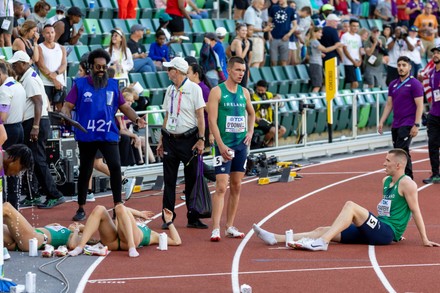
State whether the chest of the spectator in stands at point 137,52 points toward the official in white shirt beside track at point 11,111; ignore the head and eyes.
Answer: no

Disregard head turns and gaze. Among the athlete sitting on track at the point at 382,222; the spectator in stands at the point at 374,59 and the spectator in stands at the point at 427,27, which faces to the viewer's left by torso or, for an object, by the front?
the athlete sitting on track

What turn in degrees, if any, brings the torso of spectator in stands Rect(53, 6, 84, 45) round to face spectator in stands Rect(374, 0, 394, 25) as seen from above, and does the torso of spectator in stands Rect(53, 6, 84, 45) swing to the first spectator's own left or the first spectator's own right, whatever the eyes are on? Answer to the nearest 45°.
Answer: approximately 90° to the first spectator's own left

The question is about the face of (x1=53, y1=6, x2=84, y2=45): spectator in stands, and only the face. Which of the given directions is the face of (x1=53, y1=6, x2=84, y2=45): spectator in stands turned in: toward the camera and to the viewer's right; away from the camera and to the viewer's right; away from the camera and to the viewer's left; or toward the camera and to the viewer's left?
toward the camera and to the viewer's right

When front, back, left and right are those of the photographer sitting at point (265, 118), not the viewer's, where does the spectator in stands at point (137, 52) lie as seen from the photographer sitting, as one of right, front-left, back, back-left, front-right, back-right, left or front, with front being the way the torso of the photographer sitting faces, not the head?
back-right

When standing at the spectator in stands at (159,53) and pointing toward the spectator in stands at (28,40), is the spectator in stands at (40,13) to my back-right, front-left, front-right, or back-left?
front-right

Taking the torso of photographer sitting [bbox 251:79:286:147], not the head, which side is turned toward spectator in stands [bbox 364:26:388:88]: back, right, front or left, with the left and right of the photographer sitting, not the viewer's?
left

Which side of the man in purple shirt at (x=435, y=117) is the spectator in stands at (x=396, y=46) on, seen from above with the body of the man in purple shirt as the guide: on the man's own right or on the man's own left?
on the man's own right

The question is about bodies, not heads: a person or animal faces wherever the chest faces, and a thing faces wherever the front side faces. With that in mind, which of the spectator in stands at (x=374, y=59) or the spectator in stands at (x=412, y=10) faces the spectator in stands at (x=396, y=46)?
the spectator in stands at (x=412, y=10)

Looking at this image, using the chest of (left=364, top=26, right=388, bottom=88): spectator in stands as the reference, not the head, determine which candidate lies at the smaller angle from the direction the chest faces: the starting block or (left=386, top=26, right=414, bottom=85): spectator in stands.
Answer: the starting block

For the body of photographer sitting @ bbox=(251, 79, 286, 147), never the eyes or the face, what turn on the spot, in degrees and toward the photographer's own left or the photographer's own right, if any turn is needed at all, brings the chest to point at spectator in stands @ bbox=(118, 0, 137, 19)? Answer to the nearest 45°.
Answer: approximately 180°

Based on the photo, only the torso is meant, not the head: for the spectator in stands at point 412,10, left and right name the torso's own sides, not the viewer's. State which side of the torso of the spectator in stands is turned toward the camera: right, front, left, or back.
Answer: front

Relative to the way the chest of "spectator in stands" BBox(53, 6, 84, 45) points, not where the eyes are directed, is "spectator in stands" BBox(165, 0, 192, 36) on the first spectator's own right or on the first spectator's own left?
on the first spectator's own left
